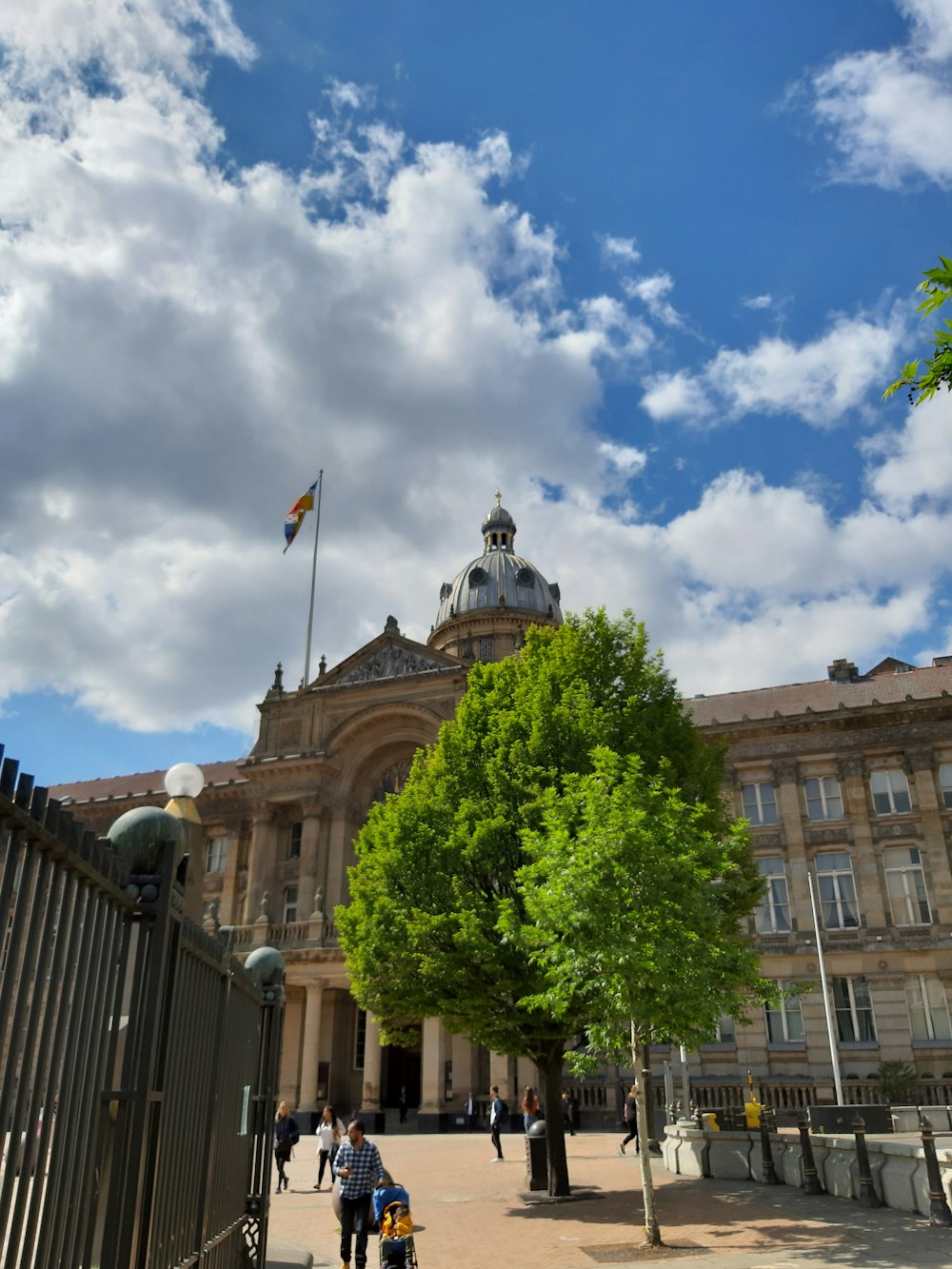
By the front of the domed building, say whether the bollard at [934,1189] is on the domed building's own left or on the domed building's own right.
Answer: on the domed building's own left

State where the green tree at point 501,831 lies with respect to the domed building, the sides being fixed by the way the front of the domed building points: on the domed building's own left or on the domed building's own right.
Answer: on the domed building's own left

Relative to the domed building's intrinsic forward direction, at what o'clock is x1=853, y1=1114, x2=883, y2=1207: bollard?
The bollard is roughly at 10 o'clock from the domed building.

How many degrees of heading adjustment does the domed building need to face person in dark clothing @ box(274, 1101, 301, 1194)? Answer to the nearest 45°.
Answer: approximately 45° to its left

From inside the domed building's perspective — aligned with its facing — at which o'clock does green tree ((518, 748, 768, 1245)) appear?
The green tree is roughly at 10 o'clock from the domed building.

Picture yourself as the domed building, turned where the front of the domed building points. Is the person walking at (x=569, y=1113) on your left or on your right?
on your left

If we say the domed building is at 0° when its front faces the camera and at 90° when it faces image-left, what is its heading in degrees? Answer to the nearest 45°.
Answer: approximately 45°

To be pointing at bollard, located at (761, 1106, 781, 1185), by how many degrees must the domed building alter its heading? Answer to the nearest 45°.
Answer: approximately 45° to its left

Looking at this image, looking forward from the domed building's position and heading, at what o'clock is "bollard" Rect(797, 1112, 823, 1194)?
The bollard is roughly at 10 o'clock from the domed building.
